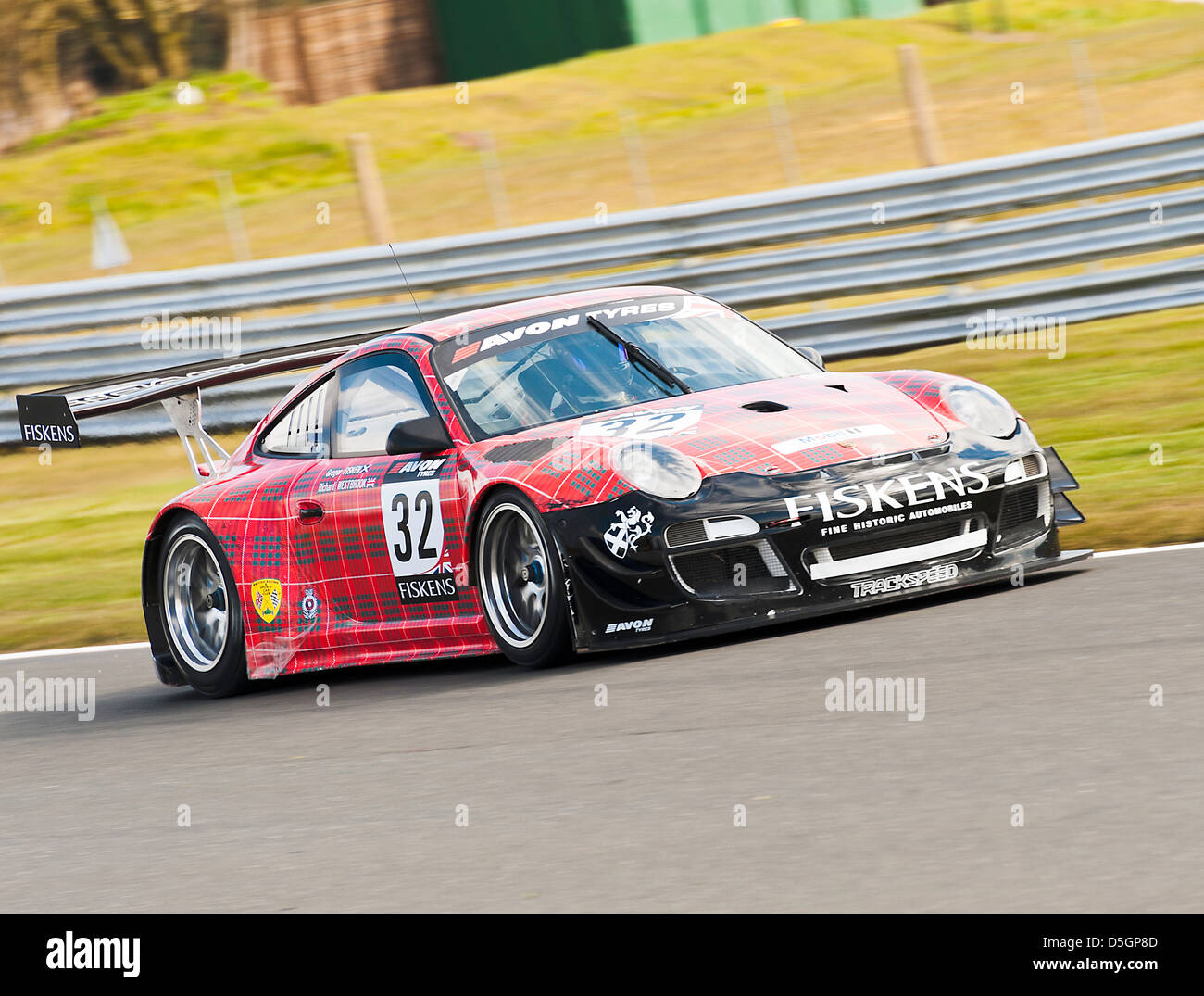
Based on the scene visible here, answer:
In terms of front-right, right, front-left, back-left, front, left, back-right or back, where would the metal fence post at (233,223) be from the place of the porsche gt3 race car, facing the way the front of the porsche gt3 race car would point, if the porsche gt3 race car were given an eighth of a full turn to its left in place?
left

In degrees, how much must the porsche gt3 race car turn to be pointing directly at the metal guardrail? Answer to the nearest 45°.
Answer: approximately 135° to its left

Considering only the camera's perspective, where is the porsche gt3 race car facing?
facing the viewer and to the right of the viewer

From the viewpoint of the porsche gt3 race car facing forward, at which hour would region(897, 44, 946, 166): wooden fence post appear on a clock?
The wooden fence post is roughly at 8 o'clock from the porsche gt3 race car.

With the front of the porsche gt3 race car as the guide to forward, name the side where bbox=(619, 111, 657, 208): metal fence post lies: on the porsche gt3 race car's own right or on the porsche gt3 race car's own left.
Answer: on the porsche gt3 race car's own left

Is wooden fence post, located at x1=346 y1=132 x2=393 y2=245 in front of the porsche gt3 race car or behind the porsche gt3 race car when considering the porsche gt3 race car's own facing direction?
behind
